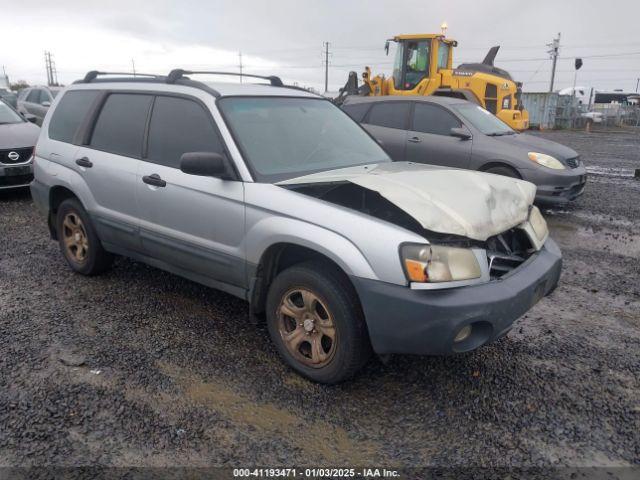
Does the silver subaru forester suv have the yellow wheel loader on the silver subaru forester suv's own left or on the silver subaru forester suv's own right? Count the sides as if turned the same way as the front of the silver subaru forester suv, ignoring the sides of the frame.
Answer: on the silver subaru forester suv's own left

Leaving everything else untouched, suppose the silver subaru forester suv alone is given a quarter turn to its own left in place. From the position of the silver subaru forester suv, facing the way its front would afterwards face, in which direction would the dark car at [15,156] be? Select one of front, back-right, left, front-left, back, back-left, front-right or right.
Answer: left

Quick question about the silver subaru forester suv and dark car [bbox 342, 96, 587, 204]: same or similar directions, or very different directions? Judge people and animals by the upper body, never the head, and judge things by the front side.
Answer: same or similar directions

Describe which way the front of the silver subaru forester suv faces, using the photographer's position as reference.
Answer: facing the viewer and to the right of the viewer

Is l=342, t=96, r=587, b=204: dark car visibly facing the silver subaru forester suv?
no

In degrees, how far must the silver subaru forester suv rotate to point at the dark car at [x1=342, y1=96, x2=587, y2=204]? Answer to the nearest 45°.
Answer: approximately 90° to its left

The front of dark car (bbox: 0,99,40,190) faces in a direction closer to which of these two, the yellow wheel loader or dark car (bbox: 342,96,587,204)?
the dark car

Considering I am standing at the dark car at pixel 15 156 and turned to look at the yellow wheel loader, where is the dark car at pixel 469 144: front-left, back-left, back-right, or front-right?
front-right

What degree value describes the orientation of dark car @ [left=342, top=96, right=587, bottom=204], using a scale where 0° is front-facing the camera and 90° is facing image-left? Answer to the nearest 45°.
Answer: approximately 315°

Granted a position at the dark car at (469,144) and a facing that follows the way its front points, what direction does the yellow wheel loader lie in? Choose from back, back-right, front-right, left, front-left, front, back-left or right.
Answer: back-left
